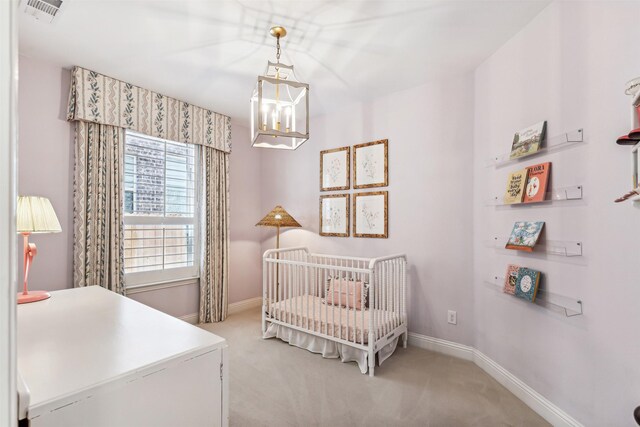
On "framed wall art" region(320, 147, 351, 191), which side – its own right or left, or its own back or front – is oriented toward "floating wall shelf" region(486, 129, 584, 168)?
left

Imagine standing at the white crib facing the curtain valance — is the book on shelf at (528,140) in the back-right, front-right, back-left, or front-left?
back-left

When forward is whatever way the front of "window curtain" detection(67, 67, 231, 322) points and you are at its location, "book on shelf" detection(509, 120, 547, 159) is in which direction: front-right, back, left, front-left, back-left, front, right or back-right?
front

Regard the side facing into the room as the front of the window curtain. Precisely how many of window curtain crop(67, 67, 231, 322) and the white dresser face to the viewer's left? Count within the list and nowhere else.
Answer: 0

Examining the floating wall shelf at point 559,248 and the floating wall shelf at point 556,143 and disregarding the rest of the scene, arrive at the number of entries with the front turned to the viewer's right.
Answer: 0

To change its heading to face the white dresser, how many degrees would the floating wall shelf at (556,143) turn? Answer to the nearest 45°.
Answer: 0° — it already faces it

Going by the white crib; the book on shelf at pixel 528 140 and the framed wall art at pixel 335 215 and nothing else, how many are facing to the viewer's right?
0

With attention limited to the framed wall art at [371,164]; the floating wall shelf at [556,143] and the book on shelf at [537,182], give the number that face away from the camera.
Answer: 0

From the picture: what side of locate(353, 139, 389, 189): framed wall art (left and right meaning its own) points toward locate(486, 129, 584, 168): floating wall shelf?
left

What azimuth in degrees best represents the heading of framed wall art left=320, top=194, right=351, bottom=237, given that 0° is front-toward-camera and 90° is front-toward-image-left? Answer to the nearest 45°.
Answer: approximately 45°

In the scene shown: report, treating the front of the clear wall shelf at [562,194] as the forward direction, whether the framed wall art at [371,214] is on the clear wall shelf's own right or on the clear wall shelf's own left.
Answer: on the clear wall shelf's own right

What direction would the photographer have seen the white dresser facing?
facing the viewer and to the right of the viewer

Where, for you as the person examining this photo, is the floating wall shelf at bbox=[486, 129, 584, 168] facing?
facing the viewer and to the left of the viewer

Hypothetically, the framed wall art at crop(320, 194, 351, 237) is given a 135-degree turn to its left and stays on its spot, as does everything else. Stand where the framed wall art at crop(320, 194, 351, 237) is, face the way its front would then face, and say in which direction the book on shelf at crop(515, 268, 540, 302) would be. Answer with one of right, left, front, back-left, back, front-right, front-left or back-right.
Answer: front-right
